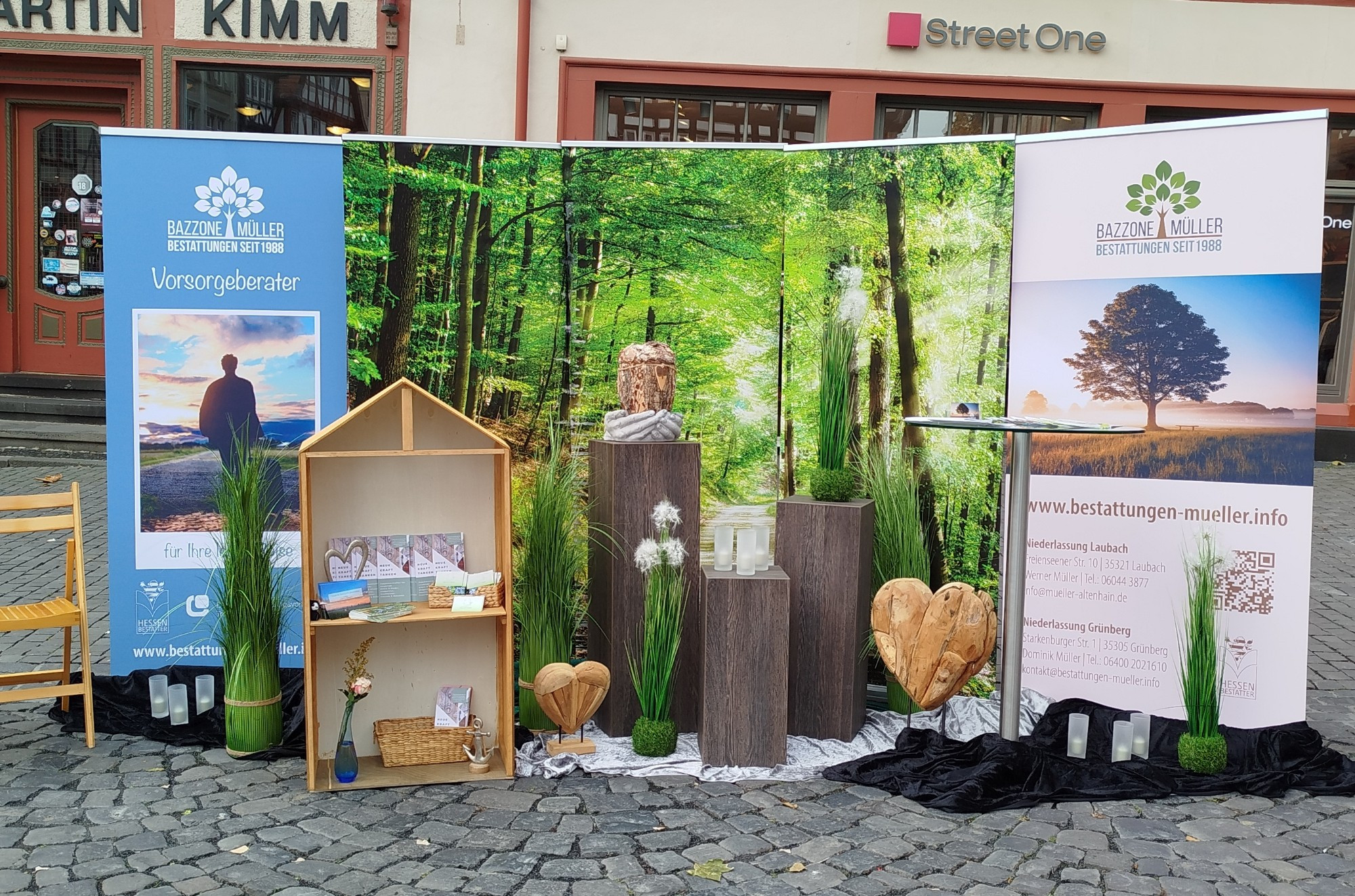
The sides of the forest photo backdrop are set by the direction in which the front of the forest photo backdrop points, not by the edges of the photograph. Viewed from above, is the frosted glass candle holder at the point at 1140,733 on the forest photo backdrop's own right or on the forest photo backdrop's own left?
on the forest photo backdrop's own left

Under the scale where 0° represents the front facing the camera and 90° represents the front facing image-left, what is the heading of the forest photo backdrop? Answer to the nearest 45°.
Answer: approximately 0°

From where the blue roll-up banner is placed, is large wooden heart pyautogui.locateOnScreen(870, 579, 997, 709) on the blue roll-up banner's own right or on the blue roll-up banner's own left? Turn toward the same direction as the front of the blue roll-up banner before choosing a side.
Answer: on the blue roll-up banner's own left

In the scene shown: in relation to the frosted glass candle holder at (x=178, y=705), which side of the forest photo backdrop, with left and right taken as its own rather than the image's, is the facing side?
right
